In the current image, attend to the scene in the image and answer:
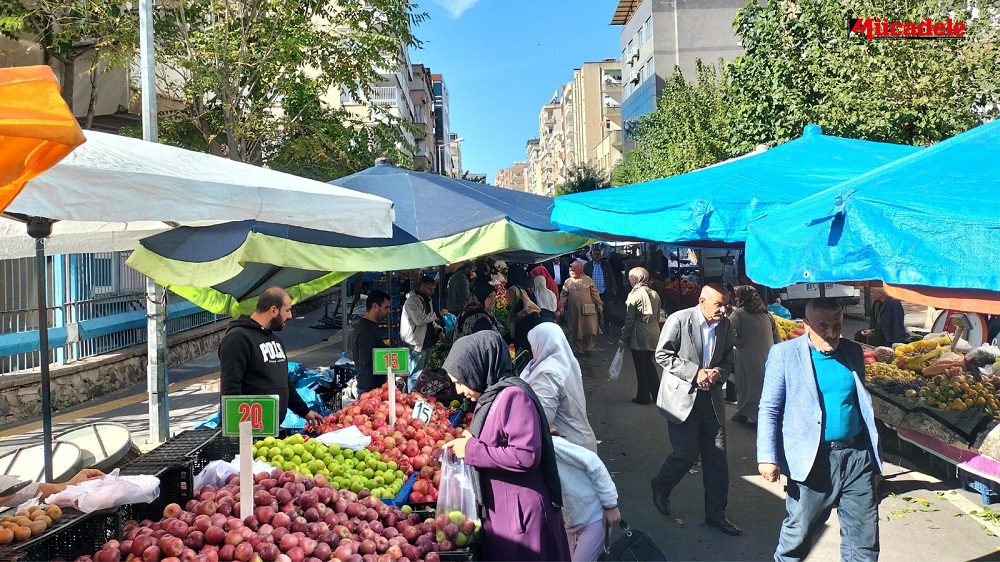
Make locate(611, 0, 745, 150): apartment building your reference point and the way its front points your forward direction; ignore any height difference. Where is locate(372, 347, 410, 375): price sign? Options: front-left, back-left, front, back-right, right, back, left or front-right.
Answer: left

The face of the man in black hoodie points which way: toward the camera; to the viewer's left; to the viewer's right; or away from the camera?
to the viewer's right

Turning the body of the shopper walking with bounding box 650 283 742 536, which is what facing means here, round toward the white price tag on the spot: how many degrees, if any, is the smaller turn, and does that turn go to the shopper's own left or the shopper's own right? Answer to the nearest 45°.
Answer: approximately 90° to the shopper's own right

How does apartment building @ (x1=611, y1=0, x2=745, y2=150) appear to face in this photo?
to the viewer's left

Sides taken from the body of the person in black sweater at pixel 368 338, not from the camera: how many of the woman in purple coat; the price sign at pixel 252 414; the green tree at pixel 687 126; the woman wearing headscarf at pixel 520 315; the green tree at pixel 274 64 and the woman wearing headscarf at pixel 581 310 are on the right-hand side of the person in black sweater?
2

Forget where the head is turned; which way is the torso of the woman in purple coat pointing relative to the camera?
to the viewer's left

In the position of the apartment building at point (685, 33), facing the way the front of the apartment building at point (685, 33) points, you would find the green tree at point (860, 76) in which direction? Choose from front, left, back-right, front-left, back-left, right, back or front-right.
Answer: left

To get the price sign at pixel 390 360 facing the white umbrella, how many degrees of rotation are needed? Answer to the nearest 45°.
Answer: approximately 45° to its right

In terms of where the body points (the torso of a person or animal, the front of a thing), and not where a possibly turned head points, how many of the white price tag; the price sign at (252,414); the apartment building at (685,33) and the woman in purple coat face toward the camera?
2

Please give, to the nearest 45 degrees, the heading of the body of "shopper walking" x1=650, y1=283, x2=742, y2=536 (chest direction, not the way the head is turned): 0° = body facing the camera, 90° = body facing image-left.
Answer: approximately 315°
